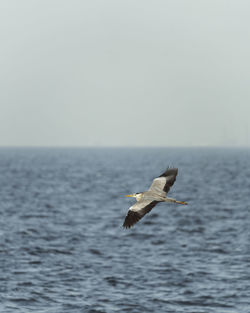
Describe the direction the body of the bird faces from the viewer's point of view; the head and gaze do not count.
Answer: to the viewer's left
